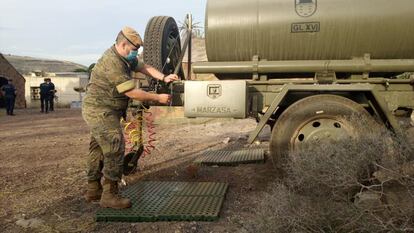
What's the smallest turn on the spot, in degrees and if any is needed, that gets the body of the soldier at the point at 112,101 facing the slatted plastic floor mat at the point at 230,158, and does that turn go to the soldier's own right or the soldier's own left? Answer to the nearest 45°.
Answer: approximately 45° to the soldier's own left

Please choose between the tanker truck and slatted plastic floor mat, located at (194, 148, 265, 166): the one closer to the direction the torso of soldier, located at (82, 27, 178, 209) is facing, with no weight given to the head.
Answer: the tanker truck

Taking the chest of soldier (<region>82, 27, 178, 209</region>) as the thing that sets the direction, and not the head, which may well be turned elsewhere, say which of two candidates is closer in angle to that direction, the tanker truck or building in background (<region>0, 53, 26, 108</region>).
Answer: the tanker truck

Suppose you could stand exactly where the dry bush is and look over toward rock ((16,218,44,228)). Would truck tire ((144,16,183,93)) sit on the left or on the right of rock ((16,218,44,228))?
right

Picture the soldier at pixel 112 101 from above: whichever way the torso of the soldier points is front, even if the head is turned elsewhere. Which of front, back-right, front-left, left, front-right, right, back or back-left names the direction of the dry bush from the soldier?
front-right

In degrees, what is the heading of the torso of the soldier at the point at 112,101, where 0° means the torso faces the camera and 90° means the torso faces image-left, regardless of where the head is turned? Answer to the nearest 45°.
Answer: approximately 270°

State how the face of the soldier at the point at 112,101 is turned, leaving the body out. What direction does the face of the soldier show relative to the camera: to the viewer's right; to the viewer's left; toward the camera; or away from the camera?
to the viewer's right

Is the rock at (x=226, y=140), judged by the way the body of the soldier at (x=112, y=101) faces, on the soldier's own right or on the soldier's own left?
on the soldier's own left
